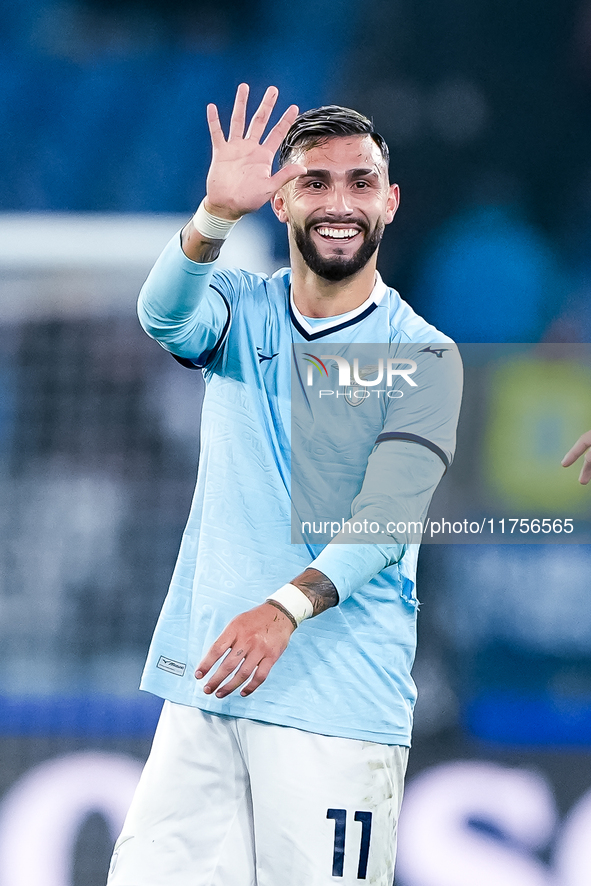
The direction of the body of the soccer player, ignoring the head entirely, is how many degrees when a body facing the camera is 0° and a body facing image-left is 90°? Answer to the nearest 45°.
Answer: approximately 0°
